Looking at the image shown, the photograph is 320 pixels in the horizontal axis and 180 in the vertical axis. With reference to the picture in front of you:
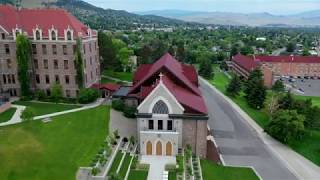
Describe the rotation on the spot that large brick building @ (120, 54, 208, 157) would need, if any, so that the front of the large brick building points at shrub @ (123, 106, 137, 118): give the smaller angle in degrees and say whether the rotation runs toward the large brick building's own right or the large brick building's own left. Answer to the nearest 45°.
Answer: approximately 135° to the large brick building's own right

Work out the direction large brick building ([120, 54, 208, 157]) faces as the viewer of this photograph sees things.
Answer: facing the viewer

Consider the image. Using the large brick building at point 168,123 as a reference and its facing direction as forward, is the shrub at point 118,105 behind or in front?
behind

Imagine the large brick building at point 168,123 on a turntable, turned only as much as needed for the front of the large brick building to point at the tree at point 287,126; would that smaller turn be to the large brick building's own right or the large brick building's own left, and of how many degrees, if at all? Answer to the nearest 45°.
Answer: approximately 135° to the large brick building's own left

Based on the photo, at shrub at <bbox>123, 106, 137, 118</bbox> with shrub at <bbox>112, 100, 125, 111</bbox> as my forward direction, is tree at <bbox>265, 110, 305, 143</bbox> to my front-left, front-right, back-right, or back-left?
back-right

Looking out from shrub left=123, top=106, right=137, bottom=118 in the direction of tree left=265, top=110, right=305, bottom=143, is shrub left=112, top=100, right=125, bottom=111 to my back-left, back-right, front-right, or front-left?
back-left
